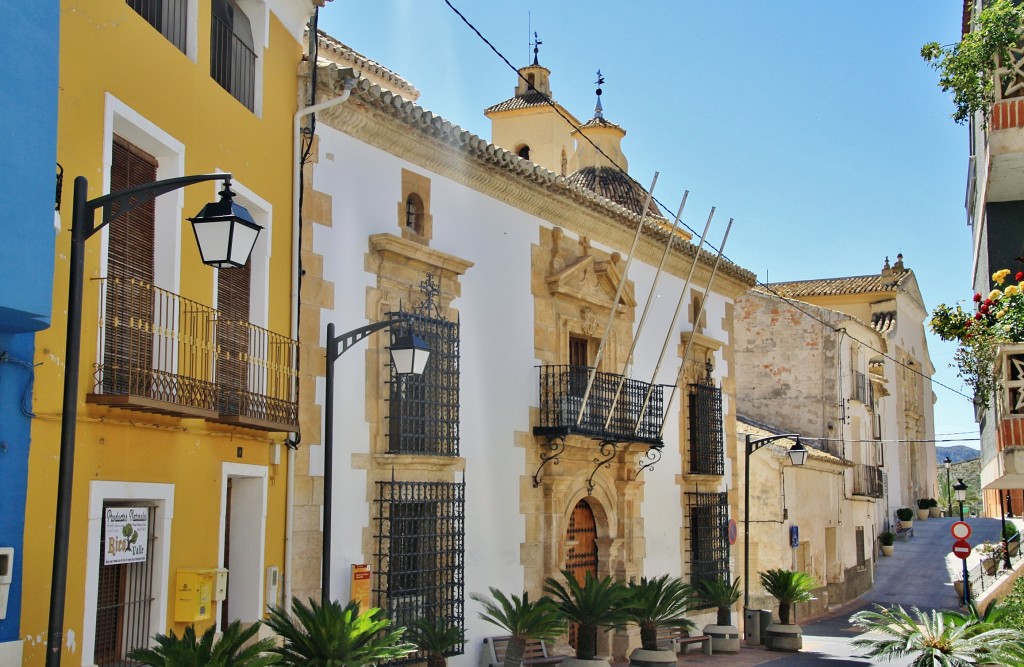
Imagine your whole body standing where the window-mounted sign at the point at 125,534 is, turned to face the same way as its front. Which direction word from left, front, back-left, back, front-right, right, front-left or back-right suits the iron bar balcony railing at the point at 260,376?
left

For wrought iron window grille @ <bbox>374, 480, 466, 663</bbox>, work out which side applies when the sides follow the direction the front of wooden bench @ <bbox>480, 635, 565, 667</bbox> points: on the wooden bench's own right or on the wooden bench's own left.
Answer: on the wooden bench's own right

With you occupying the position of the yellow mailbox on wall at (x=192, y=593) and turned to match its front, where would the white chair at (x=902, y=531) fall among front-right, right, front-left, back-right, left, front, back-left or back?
left

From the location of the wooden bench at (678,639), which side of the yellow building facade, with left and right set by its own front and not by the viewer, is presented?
left

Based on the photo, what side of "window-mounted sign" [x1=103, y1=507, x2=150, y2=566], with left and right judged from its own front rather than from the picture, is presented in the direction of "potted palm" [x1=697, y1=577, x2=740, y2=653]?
left

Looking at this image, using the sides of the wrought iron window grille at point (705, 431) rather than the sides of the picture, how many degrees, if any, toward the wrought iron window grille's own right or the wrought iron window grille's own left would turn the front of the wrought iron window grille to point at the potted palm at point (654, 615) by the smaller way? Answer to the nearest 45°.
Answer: approximately 45° to the wrought iron window grille's own right

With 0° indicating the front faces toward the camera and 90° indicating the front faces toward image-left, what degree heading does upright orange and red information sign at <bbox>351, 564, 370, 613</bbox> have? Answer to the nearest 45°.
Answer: approximately 315°

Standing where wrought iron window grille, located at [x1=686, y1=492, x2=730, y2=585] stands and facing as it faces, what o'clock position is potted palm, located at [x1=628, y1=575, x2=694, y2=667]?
The potted palm is roughly at 2 o'clock from the wrought iron window grille.

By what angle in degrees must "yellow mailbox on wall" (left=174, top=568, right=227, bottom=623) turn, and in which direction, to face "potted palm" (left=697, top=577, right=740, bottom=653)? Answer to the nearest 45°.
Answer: approximately 90° to its left

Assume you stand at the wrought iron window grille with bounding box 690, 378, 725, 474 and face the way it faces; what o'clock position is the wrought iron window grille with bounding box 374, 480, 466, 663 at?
the wrought iron window grille with bounding box 374, 480, 466, 663 is roughly at 2 o'clock from the wrought iron window grille with bounding box 690, 378, 725, 474.

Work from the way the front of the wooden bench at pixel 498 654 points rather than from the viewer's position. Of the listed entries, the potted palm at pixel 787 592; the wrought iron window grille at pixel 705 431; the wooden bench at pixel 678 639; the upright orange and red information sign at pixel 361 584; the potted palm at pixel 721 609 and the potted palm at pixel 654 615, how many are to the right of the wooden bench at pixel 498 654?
1

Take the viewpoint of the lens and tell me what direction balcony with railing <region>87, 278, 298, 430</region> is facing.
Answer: facing the viewer and to the right of the viewer

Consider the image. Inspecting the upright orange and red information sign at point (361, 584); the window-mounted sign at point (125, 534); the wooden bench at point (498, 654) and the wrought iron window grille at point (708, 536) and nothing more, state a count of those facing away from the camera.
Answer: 0

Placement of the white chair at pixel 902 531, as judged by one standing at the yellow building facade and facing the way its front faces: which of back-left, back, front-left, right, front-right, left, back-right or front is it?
left
